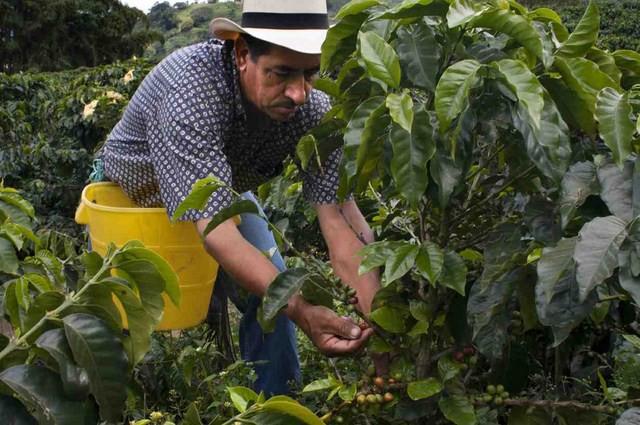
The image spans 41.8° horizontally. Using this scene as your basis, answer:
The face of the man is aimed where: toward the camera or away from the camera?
toward the camera

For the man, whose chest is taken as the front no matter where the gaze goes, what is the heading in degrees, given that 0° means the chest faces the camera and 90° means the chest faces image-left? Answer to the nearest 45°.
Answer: approximately 315°

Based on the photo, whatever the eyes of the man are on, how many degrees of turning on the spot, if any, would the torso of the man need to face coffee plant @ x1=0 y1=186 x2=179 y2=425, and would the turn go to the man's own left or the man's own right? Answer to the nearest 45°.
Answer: approximately 45° to the man's own right

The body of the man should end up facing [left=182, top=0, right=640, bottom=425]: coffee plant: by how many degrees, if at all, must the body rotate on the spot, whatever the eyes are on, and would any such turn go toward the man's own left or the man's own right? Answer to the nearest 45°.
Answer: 0° — they already face it

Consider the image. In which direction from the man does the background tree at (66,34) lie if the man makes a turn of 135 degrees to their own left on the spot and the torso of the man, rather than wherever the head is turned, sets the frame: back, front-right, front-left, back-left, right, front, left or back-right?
front
